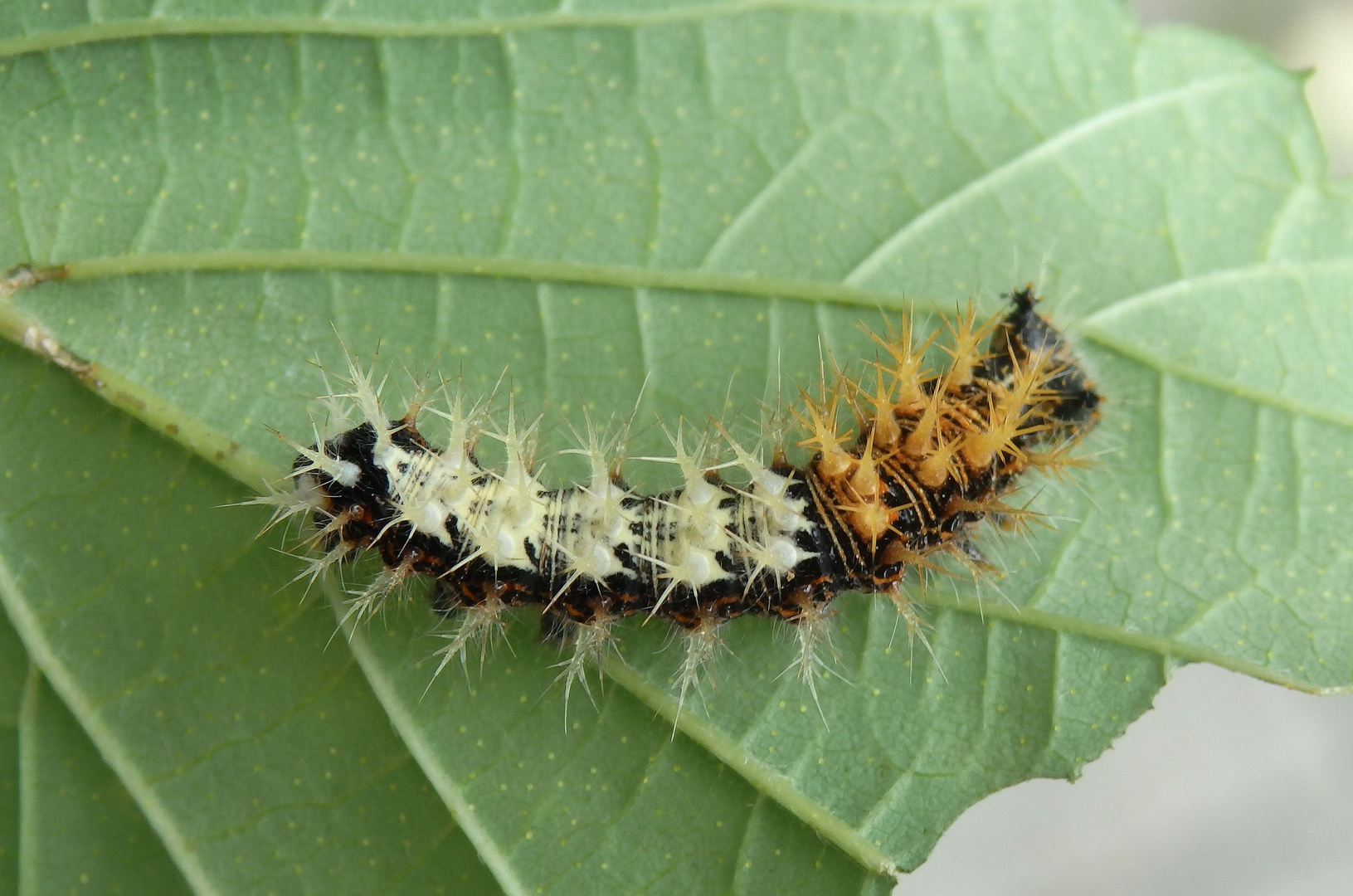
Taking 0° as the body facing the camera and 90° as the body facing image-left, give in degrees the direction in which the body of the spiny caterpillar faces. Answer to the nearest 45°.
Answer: approximately 270°
